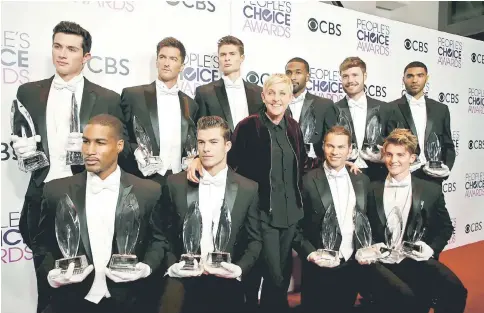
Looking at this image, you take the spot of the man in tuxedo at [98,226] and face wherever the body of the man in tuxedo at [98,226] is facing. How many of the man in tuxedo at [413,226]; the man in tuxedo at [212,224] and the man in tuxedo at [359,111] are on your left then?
3

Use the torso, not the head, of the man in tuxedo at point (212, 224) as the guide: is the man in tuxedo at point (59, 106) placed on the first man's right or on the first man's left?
on the first man's right

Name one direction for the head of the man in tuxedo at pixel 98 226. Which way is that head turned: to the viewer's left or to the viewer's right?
to the viewer's left

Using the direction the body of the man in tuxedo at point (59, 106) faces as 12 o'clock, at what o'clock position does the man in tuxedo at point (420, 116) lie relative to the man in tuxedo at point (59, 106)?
the man in tuxedo at point (420, 116) is roughly at 9 o'clock from the man in tuxedo at point (59, 106).

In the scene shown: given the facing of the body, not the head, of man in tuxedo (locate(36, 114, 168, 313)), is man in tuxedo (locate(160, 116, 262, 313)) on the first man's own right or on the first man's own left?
on the first man's own left

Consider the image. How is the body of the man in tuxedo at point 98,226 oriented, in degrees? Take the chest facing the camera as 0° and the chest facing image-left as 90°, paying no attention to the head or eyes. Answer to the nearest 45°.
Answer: approximately 0°

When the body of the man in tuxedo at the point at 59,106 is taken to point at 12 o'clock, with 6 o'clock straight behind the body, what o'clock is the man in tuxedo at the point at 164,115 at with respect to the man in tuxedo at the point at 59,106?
the man in tuxedo at the point at 164,115 is roughly at 9 o'clock from the man in tuxedo at the point at 59,106.
